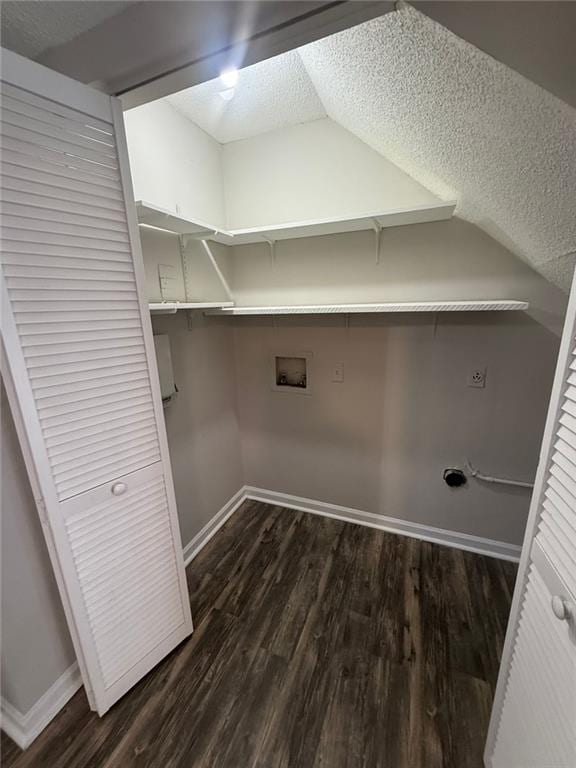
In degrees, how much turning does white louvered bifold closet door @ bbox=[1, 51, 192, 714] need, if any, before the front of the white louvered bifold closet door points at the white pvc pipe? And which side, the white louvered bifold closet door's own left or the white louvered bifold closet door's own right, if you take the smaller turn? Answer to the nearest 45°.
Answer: approximately 45° to the white louvered bifold closet door's own left

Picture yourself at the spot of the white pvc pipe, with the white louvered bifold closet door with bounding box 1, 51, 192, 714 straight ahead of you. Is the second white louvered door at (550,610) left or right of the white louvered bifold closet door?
left

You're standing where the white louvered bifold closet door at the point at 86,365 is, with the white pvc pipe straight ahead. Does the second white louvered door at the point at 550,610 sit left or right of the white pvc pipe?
right

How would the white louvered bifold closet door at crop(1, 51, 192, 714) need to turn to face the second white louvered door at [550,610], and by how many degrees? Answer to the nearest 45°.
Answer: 0° — it already faces it

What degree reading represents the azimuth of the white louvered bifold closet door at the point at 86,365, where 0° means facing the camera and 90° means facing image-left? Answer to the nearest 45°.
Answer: approximately 315°
